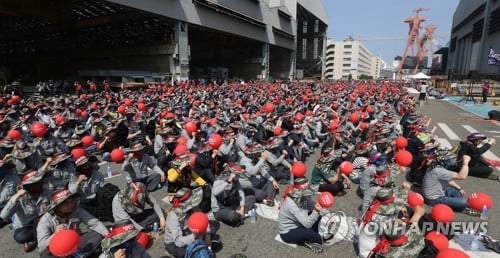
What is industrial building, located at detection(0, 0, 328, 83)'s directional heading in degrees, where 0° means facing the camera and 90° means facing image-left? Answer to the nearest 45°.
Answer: approximately 315°

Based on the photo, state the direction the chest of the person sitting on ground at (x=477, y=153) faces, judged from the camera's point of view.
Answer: to the viewer's right

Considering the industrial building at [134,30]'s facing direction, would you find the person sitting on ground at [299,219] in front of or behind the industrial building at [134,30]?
in front

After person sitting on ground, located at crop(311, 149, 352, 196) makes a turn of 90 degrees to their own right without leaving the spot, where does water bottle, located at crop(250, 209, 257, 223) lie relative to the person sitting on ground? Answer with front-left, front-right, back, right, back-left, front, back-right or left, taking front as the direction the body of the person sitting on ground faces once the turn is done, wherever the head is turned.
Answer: front-right

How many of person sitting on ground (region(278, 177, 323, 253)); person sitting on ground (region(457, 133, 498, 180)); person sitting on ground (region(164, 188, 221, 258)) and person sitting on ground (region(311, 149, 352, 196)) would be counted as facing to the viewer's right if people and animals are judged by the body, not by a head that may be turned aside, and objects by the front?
4

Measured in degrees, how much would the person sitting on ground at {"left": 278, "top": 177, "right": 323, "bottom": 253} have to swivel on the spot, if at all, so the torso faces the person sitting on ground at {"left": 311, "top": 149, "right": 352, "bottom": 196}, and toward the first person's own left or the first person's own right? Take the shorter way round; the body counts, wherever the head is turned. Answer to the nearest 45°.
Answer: approximately 90° to the first person's own left

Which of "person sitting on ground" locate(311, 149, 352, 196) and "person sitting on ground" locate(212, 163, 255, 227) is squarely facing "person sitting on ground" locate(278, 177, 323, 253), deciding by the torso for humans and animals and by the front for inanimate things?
"person sitting on ground" locate(212, 163, 255, 227)

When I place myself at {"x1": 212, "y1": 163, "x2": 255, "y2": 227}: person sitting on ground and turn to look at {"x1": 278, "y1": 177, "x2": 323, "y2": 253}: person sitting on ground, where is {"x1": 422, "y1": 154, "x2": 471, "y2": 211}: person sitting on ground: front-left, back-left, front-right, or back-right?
front-left

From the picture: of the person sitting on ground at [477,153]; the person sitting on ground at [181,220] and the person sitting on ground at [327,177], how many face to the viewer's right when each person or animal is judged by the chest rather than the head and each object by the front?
3

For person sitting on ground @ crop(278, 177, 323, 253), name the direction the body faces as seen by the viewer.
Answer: to the viewer's right

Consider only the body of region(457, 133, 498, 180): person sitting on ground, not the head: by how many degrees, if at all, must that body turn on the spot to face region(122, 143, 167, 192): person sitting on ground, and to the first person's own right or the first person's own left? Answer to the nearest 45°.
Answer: approximately 135° to the first person's own right

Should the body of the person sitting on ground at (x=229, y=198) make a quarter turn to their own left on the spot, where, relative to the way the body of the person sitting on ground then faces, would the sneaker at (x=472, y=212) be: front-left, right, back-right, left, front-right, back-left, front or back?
front-right

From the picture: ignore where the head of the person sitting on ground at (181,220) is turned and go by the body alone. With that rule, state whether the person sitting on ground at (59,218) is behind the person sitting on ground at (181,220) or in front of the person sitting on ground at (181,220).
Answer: behind

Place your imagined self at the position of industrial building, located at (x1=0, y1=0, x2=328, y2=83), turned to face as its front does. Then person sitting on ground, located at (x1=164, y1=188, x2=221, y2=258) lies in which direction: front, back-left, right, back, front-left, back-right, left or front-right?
front-right

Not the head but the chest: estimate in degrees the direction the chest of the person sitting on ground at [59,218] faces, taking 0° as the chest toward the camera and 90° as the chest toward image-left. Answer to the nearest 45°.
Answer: approximately 315°

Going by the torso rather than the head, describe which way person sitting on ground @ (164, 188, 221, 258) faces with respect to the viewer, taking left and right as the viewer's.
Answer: facing to the right of the viewer

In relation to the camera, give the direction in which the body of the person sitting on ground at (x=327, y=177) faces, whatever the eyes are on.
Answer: to the viewer's right
